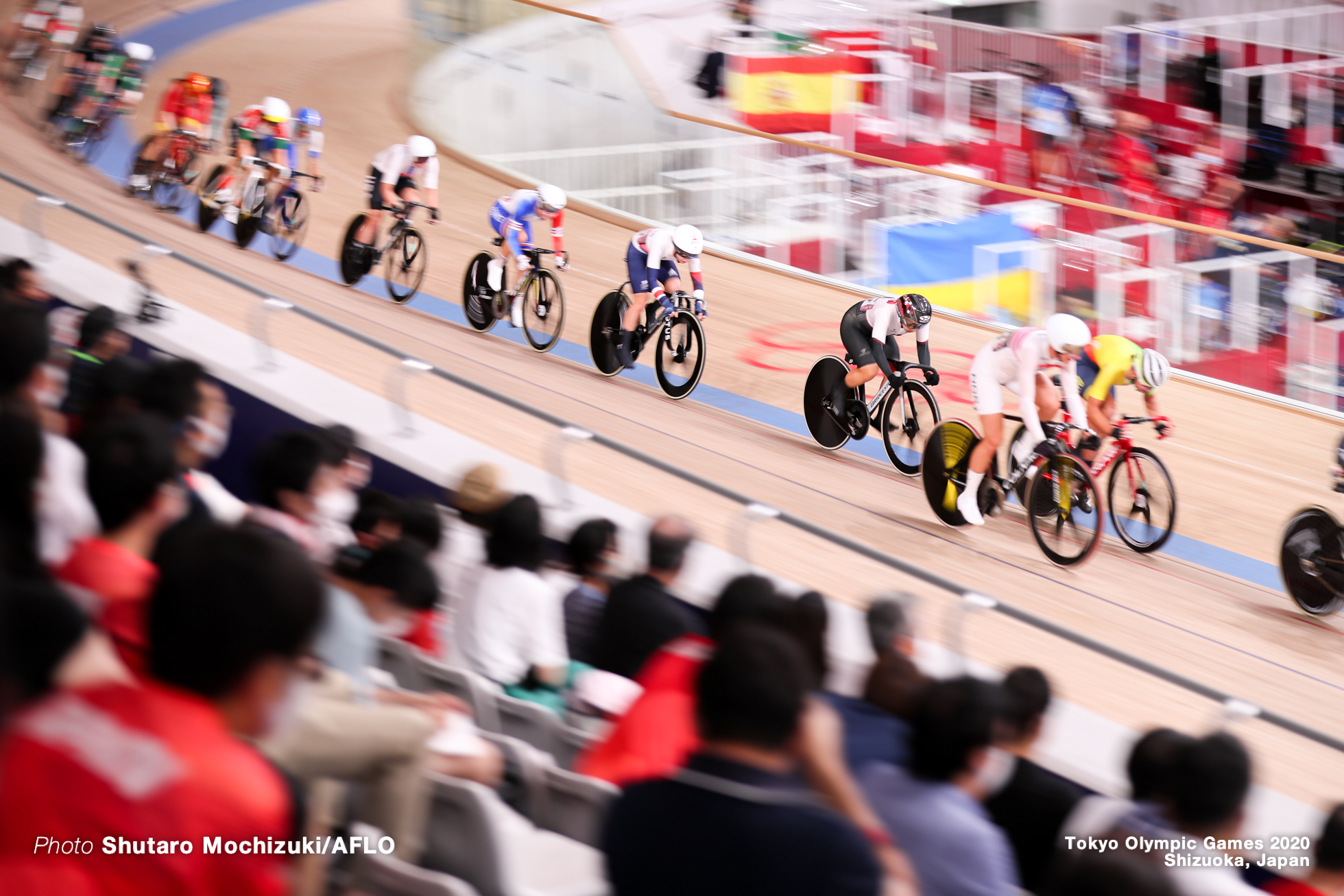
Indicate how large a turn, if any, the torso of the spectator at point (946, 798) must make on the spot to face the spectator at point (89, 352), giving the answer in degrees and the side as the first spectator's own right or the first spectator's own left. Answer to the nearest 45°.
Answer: approximately 90° to the first spectator's own left

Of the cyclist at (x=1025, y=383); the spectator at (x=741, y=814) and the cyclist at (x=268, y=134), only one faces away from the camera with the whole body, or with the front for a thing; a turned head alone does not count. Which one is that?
the spectator

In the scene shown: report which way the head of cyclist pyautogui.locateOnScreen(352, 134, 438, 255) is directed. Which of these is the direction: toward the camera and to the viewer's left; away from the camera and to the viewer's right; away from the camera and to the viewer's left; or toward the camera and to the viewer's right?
toward the camera and to the viewer's right

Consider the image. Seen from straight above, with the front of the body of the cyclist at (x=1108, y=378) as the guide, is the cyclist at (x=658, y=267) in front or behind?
behind

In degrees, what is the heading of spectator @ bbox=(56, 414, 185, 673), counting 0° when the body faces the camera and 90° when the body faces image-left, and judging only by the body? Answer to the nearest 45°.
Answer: approximately 225°

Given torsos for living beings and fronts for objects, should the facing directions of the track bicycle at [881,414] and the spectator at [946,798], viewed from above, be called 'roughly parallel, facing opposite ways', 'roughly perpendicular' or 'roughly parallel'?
roughly perpendicular

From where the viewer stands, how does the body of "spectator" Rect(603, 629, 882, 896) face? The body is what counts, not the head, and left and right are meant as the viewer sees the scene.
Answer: facing away from the viewer

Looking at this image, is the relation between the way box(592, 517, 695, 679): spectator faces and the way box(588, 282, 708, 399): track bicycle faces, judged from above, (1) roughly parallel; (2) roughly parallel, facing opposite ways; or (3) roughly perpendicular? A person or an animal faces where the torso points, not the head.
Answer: roughly perpendicular

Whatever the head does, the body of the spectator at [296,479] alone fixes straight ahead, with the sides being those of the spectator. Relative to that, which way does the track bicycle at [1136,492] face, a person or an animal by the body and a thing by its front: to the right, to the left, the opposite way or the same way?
to the right

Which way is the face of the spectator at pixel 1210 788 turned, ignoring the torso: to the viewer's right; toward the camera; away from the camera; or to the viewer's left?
away from the camera

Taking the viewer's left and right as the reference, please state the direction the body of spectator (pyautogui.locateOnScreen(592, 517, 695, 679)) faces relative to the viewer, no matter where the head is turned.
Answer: facing away from the viewer and to the right of the viewer

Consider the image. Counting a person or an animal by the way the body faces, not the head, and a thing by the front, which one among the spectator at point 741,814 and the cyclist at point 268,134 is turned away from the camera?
the spectator
